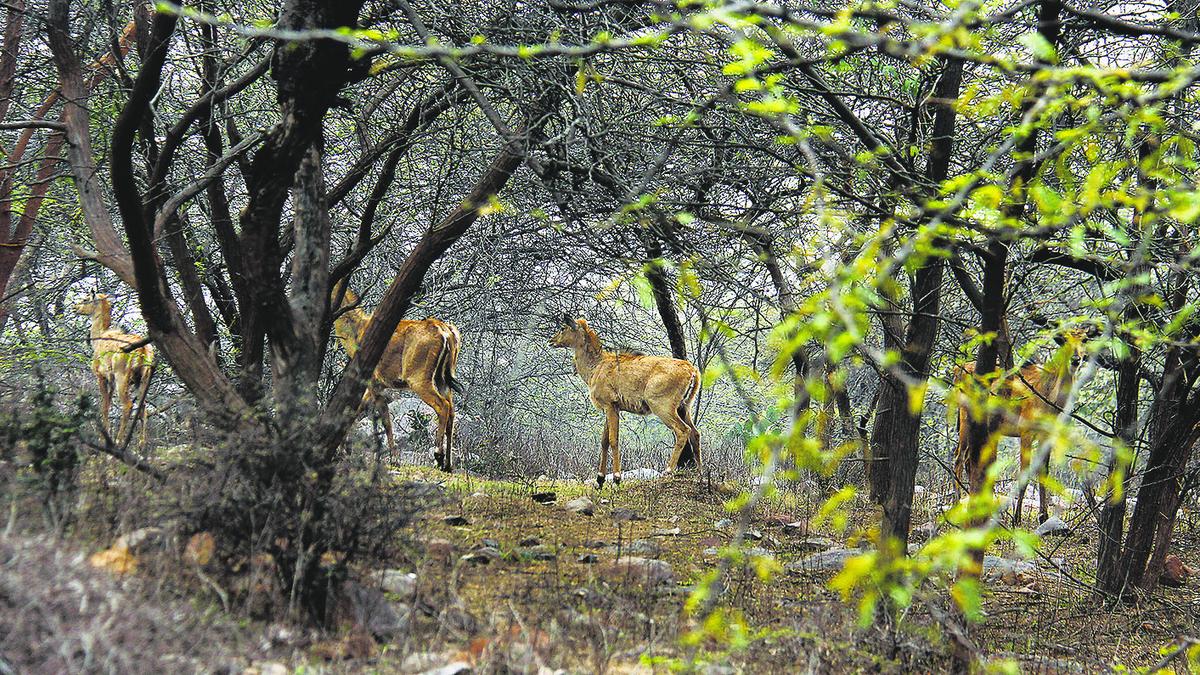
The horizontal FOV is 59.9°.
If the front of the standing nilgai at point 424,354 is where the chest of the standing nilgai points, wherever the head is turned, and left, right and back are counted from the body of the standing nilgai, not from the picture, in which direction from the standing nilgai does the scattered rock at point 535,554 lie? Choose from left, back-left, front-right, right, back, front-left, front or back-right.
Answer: back-left

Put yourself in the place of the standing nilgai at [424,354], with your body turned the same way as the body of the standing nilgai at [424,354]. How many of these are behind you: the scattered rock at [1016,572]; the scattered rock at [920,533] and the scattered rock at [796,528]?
3

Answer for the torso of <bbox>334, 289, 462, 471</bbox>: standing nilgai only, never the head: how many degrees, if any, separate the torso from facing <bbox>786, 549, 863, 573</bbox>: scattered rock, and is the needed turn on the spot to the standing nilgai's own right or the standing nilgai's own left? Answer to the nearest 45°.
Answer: approximately 180°

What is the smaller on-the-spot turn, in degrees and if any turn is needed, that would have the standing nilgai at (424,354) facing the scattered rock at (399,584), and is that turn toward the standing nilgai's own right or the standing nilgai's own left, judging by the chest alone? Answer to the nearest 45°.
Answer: approximately 135° to the standing nilgai's own left

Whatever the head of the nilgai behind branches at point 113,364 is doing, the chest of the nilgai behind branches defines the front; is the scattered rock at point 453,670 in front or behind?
behind

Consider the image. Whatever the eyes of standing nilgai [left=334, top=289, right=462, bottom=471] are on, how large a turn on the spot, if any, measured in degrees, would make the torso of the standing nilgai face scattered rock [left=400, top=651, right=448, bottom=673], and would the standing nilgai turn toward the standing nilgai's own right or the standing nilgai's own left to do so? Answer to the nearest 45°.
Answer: approximately 135° to the standing nilgai's own left

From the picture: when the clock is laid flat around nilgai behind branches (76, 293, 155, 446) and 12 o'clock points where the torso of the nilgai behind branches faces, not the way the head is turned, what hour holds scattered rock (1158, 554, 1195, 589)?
The scattered rock is roughly at 6 o'clock from the nilgai behind branches.

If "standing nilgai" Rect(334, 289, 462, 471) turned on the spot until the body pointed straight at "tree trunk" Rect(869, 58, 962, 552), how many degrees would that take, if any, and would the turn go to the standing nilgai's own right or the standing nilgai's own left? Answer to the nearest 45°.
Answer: approximately 135° to the standing nilgai's own left

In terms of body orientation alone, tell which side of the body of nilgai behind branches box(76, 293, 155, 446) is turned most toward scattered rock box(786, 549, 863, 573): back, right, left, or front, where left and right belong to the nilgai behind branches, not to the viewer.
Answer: back

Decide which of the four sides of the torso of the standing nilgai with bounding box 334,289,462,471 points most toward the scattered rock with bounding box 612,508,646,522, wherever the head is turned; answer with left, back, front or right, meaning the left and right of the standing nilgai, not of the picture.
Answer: back

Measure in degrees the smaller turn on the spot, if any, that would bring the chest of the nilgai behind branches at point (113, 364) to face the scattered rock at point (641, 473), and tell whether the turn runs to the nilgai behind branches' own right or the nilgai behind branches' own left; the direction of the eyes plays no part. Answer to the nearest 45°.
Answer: approximately 135° to the nilgai behind branches' own right

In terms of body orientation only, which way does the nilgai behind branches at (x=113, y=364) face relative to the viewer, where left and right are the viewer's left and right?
facing away from the viewer and to the left of the viewer

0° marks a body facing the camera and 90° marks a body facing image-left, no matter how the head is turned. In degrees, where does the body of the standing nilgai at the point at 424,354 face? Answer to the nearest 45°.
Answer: approximately 135°

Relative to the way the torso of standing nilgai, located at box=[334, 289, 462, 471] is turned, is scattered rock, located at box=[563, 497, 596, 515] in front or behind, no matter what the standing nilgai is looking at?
behind

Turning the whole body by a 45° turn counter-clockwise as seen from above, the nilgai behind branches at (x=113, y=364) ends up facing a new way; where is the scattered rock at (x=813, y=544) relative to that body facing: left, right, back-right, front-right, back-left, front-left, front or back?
back-left
